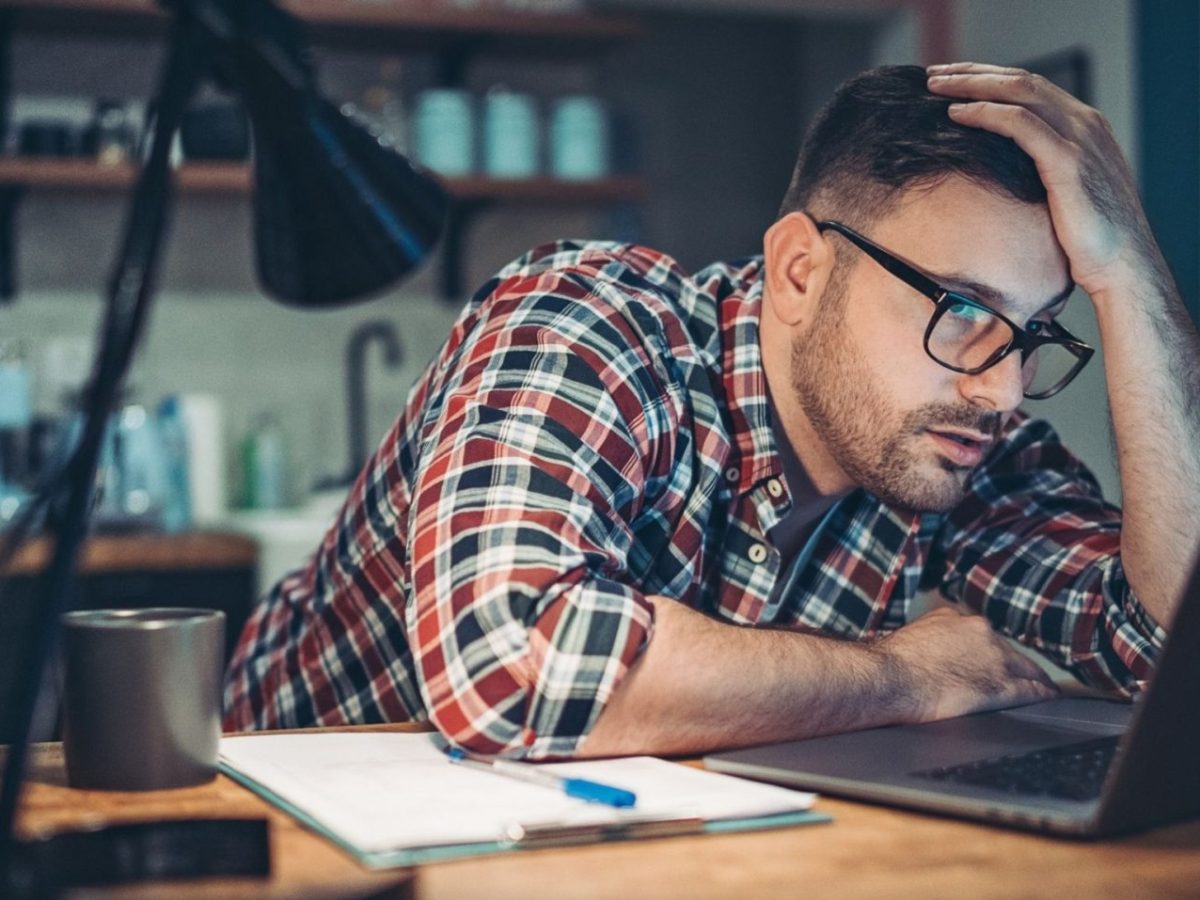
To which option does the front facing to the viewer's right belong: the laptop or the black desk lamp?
the black desk lamp

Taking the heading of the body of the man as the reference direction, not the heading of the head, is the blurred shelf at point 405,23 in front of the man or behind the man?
behind

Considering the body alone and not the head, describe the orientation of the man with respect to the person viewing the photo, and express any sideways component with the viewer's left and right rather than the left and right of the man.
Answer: facing the viewer and to the right of the viewer

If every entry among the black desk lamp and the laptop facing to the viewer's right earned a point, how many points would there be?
1

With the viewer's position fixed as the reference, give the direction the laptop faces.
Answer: facing away from the viewer and to the left of the viewer

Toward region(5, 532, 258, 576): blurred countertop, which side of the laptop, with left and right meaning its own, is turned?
front

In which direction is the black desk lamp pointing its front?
to the viewer's right

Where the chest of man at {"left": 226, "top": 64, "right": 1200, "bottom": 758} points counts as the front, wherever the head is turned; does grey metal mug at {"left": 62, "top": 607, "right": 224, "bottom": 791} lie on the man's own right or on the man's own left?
on the man's own right

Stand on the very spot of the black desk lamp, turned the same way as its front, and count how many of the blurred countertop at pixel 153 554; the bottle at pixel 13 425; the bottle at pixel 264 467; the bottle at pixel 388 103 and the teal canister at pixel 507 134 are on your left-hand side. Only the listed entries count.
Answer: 5

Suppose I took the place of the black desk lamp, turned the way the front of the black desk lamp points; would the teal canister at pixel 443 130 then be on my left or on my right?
on my left

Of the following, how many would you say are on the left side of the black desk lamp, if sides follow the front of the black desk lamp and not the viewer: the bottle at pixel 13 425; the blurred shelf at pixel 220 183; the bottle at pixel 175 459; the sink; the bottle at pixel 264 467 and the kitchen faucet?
6

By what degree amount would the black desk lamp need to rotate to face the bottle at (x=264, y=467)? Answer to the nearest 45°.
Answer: approximately 90° to its left

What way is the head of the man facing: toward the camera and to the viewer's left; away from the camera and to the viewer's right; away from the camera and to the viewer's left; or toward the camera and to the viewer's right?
toward the camera and to the viewer's right
